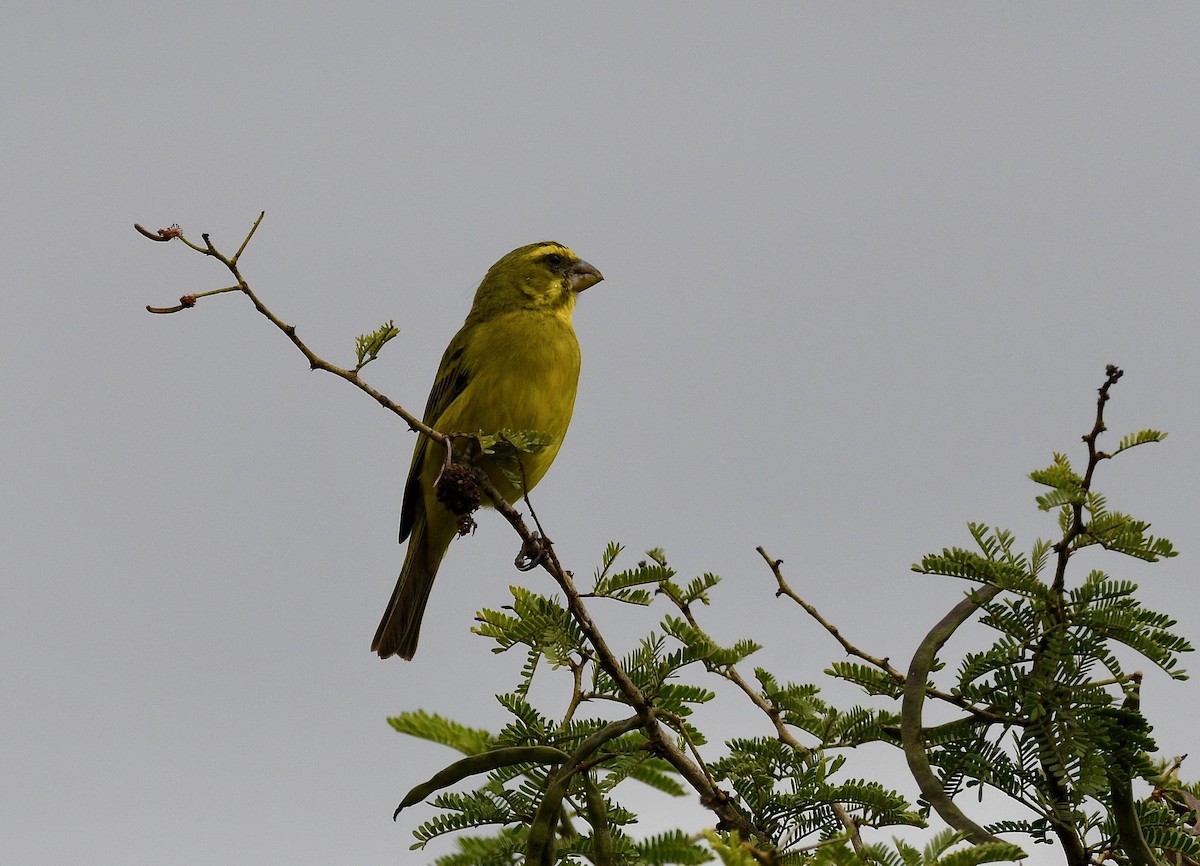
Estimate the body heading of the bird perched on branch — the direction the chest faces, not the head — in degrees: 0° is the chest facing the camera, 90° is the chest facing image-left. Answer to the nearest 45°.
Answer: approximately 315°
